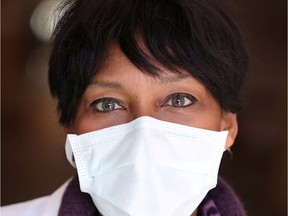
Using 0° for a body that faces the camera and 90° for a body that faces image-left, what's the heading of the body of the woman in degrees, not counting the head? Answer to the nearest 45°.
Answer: approximately 0°
